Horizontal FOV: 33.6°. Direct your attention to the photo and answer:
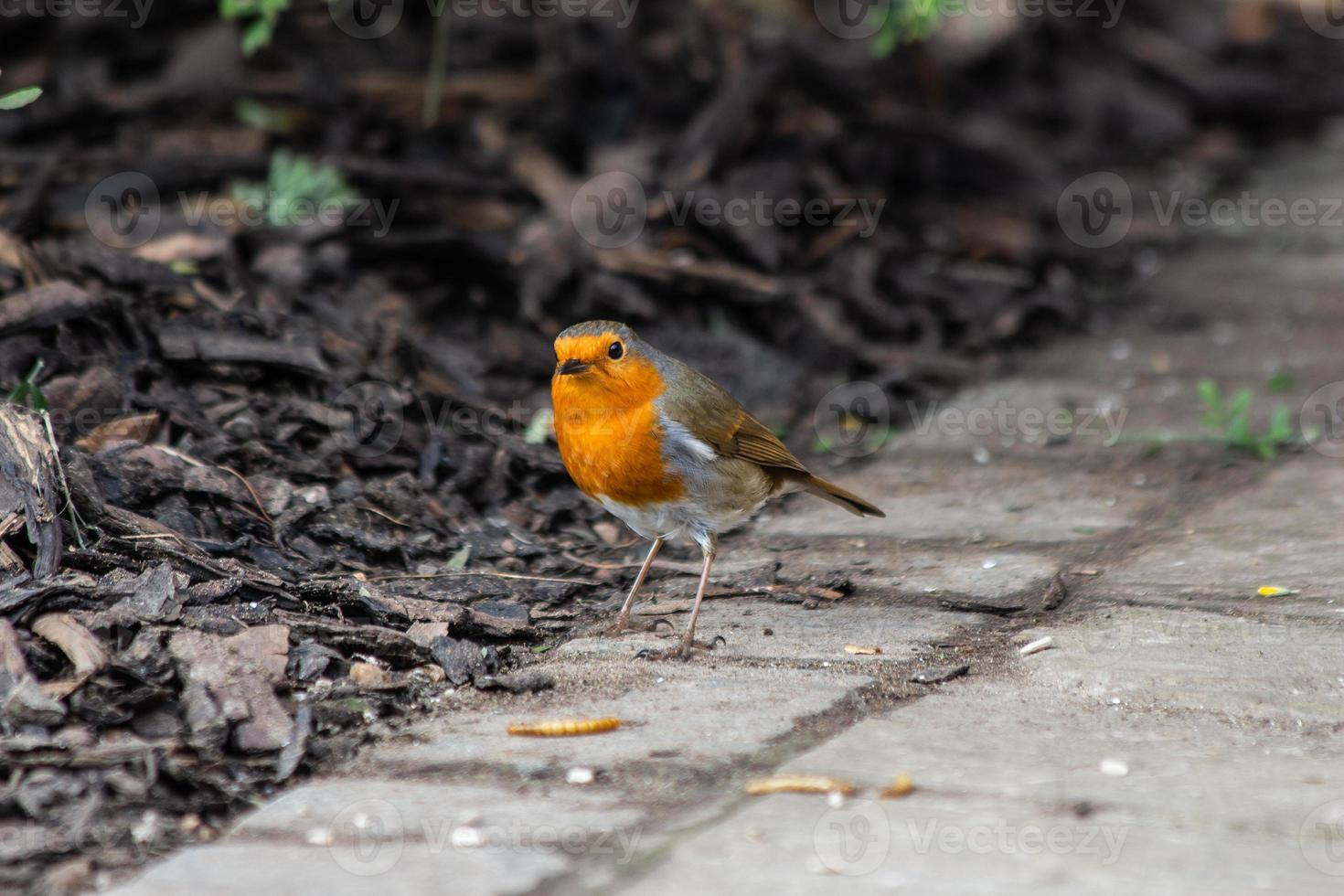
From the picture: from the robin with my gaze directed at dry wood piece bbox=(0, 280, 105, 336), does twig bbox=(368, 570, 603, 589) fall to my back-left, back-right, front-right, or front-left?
front-left

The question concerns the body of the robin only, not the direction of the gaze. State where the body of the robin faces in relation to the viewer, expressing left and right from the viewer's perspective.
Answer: facing the viewer and to the left of the viewer

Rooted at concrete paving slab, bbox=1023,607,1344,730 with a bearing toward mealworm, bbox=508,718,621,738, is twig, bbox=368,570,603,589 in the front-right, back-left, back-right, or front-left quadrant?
front-right

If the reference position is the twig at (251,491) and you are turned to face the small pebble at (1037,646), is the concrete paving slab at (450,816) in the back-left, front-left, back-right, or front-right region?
front-right

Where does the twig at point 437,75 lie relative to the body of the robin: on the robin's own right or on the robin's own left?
on the robin's own right

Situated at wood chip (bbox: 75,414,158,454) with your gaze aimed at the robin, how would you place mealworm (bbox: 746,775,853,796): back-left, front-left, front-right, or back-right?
front-right

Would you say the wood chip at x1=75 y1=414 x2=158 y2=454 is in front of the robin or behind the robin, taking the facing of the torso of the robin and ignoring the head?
in front

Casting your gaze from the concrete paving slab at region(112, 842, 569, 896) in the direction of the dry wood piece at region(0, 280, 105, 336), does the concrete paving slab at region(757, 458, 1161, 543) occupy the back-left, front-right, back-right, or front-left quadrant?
front-right

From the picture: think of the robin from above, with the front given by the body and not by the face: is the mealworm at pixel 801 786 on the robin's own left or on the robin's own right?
on the robin's own left

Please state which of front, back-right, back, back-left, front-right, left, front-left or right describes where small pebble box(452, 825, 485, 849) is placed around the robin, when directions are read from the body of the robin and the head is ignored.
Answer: front-left

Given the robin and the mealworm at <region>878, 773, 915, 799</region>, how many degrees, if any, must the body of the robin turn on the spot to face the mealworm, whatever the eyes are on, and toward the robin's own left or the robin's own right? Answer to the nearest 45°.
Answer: approximately 45° to the robin's own left

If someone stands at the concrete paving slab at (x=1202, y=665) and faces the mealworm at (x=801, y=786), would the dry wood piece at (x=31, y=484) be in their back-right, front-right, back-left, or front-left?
front-right
